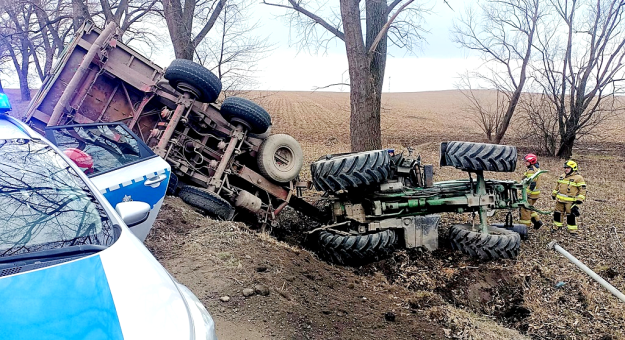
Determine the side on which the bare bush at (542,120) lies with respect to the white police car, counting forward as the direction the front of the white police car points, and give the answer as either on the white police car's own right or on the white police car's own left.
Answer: on the white police car's own left

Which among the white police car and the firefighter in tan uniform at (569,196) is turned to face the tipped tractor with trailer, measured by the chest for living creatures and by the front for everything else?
the firefighter in tan uniform

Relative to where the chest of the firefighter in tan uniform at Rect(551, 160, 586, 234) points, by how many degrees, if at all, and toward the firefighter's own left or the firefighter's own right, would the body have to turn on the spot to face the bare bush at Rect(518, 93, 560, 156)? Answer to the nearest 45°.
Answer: approximately 135° to the firefighter's own right

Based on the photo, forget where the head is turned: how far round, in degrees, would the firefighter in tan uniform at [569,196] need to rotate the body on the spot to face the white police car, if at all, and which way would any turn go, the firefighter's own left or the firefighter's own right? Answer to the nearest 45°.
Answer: approximately 45° to the firefighter's own left

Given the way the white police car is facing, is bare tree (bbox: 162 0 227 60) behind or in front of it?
behind

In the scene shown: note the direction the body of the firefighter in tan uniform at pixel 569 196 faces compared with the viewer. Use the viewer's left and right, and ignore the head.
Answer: facing the viewer and to the left of the viewer

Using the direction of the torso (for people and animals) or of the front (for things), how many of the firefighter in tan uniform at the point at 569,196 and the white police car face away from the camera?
0
